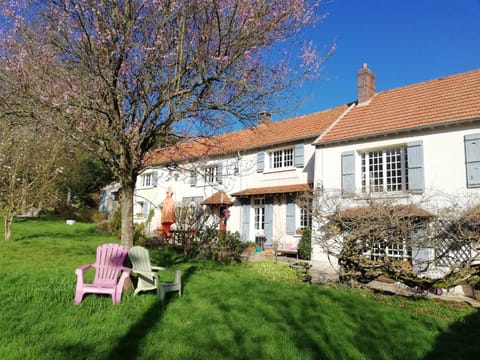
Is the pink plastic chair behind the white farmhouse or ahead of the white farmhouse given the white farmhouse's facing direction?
ahead

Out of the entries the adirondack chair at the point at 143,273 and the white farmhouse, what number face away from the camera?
0

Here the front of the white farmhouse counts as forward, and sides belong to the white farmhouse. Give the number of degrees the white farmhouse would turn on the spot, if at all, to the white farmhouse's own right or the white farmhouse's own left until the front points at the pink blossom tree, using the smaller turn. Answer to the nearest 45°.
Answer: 0° — it already faces it

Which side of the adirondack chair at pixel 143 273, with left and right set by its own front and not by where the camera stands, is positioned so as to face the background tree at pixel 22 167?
back

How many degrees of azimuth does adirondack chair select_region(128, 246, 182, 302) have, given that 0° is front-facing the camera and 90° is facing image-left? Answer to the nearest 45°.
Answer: approximately 315°

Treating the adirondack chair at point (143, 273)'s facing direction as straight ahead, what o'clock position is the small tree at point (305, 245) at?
The small tree is roughly at 9 o'clock from the adirondack chair.

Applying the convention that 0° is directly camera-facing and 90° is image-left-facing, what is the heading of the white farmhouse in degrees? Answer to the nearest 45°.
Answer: approximately 45°

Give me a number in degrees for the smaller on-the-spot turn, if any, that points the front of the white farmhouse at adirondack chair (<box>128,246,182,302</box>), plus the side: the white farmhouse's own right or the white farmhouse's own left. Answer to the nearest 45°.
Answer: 0° — it already faces it

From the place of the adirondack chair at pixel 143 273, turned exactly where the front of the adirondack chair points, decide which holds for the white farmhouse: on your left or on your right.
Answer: on your left

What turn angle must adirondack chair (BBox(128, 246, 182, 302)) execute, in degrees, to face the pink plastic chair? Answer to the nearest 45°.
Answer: approximately 135° to its right
